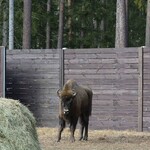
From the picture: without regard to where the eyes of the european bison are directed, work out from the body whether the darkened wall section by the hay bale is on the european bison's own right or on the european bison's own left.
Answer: on the european bison's own right

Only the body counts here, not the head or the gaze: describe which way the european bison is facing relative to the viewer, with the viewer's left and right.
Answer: facing the viewer and to the left of the viewer

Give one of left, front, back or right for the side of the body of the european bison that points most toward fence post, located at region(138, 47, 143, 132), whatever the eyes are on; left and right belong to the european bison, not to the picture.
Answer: back

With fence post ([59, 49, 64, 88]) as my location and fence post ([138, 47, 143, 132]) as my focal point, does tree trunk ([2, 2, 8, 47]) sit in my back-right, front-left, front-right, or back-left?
back-left

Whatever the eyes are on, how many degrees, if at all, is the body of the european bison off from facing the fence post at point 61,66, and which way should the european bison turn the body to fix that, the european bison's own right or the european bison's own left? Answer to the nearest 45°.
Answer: approximately 135° to the european bison's own right

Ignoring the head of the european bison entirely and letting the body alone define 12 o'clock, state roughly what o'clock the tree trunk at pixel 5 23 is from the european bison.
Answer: The tree trunk is roughly at 4 o'clock from the european bison.

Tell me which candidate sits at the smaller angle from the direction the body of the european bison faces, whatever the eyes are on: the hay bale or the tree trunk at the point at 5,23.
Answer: the hay bale
